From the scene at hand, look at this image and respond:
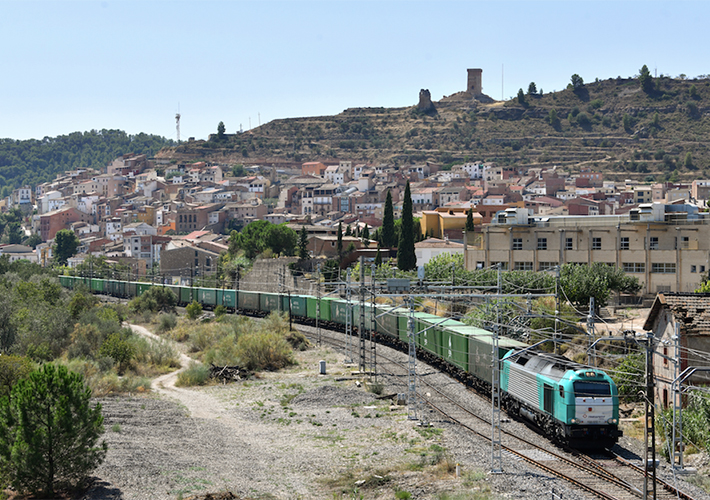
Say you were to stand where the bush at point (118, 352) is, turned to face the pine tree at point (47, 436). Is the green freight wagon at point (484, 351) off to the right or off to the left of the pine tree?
left

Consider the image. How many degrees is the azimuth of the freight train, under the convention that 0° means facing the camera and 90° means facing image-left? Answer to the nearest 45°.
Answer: approximately 315°

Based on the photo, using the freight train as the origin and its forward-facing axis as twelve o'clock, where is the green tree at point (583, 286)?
The green tree is roughly at 8 o'clock from the freight train.

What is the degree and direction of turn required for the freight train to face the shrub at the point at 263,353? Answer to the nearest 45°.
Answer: approximately 180°

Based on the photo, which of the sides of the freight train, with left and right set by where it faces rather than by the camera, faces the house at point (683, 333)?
left

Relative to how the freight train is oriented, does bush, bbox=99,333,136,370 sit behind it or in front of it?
behind

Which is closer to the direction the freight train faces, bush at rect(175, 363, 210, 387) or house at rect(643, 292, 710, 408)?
the house
